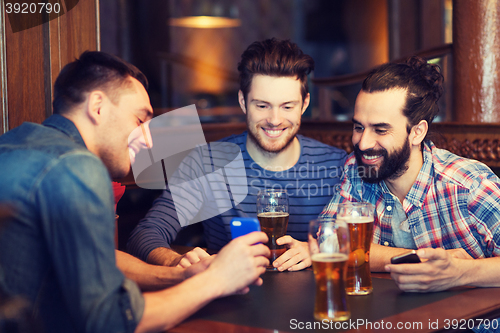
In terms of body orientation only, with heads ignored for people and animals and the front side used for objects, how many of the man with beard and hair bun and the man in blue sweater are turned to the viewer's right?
0

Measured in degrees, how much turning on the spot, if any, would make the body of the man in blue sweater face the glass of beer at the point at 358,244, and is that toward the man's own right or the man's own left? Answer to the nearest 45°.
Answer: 0° — they already face it

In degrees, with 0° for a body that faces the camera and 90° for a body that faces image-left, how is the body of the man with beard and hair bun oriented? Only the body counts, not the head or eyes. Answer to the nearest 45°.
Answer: approximately 45°

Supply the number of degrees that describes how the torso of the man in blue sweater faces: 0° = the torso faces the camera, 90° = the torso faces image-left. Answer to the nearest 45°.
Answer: approximately 0°

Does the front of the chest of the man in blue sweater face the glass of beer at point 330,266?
yes
